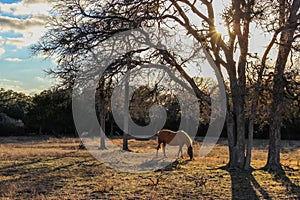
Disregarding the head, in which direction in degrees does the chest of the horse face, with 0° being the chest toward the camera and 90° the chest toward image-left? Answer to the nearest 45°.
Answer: approximately 270°

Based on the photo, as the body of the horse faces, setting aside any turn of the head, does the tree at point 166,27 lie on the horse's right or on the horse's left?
on the horse's right

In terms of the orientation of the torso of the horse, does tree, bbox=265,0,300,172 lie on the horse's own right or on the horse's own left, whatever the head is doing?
on the horse's own right

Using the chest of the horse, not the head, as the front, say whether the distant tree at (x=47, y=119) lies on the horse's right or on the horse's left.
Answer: on the horse's left
